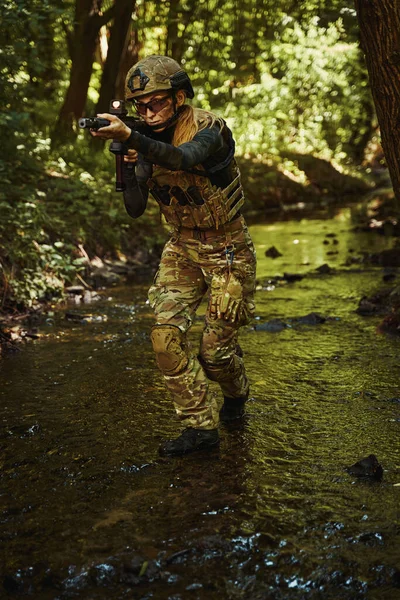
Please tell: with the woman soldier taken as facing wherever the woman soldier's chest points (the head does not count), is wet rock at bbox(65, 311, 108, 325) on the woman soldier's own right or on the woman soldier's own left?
on the woman soldier's own right

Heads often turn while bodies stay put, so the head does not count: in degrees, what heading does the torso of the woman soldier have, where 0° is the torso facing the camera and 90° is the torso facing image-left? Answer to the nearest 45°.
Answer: approximately 45°

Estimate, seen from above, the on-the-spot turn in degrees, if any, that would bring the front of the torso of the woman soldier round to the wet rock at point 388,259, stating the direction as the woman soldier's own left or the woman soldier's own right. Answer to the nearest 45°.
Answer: approximately 180°

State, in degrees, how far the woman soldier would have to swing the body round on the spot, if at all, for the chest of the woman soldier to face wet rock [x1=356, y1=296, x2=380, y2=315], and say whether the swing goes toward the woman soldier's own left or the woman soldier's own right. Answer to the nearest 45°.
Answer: approximately 180°

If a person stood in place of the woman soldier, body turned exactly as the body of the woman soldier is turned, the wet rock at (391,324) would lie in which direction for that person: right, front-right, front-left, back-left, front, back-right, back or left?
back

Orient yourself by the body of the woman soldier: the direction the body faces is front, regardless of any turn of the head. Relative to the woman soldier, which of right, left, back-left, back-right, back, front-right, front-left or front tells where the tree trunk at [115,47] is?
back-right

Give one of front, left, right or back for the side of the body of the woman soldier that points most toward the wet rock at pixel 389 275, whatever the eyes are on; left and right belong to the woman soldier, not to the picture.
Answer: back

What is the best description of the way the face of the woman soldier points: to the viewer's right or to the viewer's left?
to the viewer's left

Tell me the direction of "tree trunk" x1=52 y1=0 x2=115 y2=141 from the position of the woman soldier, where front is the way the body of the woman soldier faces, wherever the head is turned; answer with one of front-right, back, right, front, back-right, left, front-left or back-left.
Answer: back-right

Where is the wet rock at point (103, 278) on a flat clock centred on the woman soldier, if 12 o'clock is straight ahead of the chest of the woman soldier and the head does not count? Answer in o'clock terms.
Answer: The wet rock is roughly at 4 o'clock from the woman soldier.
